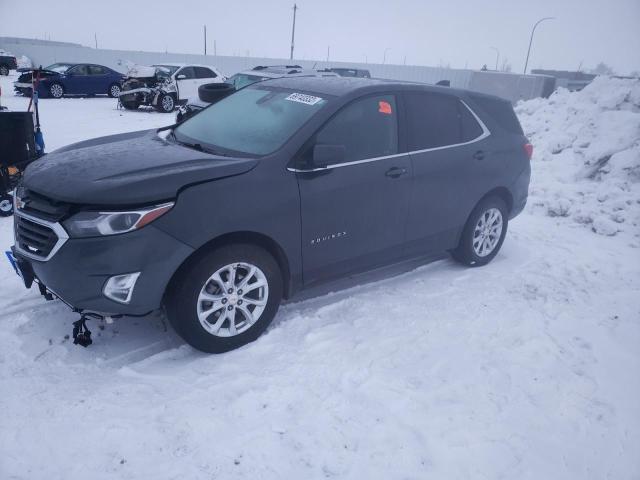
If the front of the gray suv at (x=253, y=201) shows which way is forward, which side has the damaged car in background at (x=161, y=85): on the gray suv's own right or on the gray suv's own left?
on the gray suv's own right

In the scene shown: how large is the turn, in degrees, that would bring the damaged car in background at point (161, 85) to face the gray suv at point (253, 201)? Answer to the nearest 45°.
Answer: approximately 45° to its left

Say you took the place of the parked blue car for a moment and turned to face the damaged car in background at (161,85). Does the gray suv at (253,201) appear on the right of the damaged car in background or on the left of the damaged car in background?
right

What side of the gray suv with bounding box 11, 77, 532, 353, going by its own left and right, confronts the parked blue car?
right

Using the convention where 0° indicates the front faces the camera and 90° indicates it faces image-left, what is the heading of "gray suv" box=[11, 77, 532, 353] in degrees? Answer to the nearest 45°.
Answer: approximately 45°

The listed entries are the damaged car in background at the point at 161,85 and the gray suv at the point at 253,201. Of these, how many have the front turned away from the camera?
0
